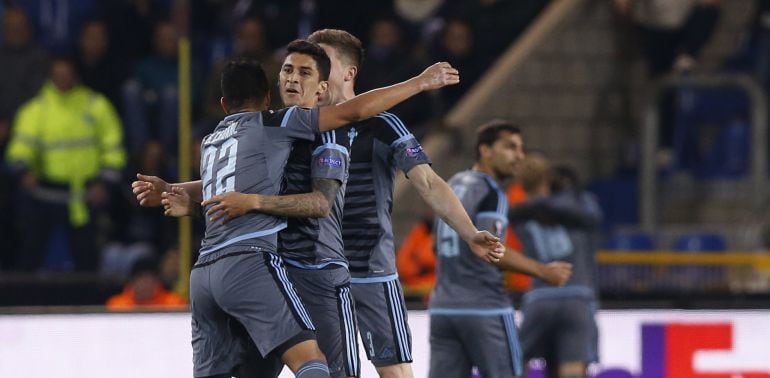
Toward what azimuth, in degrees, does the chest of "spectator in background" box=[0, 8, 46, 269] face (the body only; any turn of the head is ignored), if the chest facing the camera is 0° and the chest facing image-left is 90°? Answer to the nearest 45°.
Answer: approximately 0°

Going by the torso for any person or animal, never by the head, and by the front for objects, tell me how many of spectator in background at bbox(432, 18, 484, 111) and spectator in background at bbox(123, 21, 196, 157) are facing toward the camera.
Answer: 2

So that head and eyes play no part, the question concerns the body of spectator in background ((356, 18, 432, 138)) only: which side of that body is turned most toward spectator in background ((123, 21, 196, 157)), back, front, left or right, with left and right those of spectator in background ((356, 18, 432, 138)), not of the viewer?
right

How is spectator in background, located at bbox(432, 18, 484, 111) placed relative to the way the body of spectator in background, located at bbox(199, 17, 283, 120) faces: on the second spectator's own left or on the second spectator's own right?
on the second spectator's own left

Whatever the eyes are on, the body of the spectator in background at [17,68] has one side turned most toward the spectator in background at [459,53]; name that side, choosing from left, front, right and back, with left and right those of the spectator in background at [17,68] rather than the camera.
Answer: left
